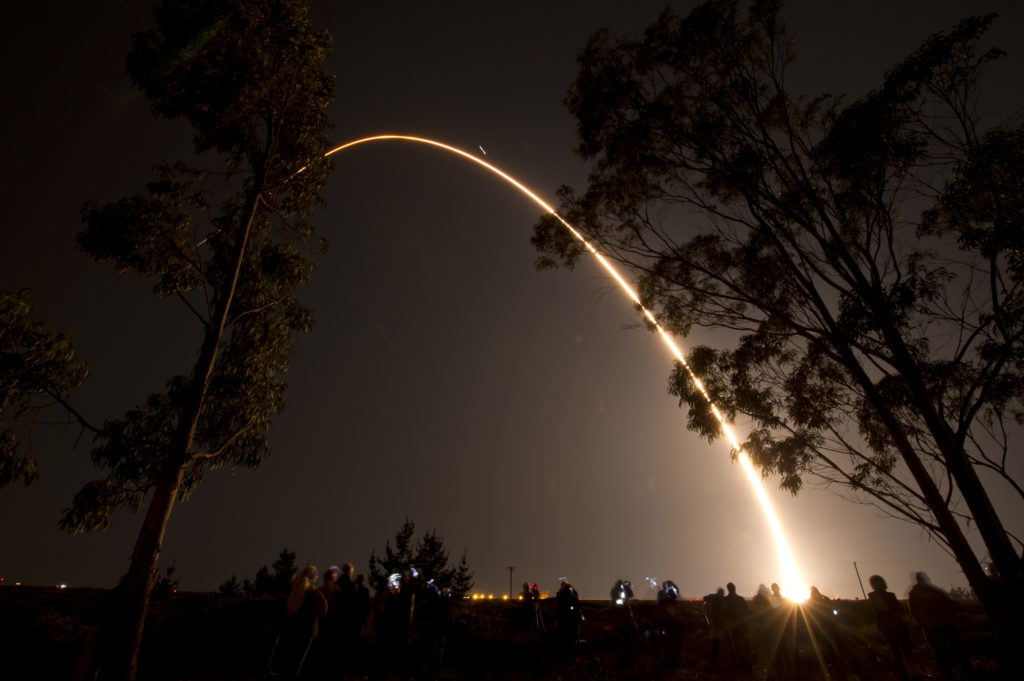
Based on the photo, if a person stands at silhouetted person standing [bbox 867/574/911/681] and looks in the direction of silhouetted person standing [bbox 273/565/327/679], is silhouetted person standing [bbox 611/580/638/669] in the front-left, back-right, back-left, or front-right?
front-right

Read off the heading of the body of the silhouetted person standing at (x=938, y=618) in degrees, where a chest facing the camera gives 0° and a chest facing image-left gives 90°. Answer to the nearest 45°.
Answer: approximately 180°

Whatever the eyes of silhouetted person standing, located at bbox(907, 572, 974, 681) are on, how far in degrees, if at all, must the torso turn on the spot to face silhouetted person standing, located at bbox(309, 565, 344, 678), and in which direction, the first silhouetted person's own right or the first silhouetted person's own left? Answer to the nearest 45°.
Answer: approximately 135° to the first silhouetted person's own left

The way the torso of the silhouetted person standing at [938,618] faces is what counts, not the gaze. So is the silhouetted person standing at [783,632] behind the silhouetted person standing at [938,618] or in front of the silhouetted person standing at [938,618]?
in front

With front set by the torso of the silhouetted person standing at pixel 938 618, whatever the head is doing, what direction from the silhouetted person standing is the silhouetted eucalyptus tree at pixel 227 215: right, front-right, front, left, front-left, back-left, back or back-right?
back-left

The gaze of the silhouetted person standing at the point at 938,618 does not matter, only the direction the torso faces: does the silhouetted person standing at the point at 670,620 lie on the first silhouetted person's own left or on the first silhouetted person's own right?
on the first silhouetted person's own left

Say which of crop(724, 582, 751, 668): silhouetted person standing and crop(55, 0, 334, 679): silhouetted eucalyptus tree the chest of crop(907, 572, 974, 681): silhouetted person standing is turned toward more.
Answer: the silhouetted person standing

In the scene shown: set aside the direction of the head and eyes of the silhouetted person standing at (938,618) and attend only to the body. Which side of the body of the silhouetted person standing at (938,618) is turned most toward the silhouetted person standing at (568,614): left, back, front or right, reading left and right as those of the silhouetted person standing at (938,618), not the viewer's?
left

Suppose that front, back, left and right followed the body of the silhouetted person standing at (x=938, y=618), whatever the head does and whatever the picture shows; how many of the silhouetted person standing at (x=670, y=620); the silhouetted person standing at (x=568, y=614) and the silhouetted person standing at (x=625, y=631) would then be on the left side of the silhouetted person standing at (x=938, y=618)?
3

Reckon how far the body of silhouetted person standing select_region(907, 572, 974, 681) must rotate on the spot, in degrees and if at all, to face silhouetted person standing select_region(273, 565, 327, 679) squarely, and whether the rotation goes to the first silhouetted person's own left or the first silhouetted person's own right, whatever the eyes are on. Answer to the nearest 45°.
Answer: approximately 135° to the first silhouetted person's own left

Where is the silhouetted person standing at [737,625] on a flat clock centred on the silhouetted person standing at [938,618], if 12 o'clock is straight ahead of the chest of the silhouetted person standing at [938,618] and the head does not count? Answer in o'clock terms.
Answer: the silhouetted person standing at [737,625] is roughly at 10 o'clock from the silhouetted person standing at [938,618].

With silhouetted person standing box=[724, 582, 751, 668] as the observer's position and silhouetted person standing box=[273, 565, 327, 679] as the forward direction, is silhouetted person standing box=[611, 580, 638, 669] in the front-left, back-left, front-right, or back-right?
front-right
